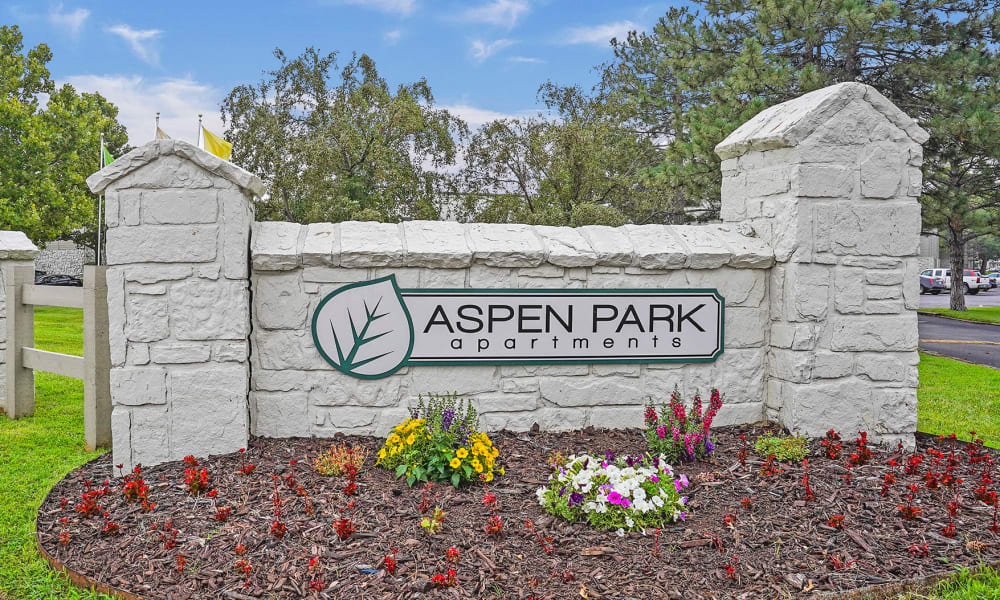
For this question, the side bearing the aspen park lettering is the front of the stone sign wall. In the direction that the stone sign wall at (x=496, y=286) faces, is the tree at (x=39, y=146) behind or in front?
behind

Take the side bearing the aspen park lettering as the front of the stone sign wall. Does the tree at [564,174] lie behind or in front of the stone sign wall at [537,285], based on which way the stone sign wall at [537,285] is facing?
behind

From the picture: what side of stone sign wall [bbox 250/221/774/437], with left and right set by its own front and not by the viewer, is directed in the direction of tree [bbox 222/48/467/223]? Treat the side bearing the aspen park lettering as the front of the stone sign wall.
back

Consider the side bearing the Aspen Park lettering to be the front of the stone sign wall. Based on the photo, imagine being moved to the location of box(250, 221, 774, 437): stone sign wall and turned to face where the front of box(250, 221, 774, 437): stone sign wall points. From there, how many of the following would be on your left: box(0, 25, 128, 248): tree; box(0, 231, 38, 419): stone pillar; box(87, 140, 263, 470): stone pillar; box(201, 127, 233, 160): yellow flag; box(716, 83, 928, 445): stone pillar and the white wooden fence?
1

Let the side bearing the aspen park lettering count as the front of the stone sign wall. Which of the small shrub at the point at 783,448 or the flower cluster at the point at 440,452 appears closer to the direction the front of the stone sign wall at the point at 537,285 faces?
the flower cluster

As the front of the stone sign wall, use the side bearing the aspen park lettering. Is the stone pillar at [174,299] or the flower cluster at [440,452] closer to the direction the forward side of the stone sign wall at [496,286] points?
the flower cluster

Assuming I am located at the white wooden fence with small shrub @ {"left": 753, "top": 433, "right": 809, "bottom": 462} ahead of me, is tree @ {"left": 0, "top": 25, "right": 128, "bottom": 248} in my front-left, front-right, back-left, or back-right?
back-left

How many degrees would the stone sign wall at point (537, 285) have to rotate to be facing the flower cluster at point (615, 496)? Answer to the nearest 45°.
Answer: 0° — it already faces it

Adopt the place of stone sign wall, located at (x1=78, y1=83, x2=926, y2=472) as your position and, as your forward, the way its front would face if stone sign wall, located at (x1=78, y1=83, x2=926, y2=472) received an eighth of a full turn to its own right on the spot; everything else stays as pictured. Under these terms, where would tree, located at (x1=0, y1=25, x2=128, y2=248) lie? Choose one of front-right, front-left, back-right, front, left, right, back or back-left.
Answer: right

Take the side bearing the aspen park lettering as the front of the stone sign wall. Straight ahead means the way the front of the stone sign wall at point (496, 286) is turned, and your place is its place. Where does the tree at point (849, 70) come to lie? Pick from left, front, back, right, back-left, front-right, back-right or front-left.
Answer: back-left

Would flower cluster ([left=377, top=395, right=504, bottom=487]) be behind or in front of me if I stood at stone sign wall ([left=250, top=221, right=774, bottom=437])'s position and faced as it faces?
in front

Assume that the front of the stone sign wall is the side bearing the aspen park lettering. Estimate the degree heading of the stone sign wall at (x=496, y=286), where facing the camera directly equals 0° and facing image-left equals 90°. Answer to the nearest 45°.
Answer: approximately 0°

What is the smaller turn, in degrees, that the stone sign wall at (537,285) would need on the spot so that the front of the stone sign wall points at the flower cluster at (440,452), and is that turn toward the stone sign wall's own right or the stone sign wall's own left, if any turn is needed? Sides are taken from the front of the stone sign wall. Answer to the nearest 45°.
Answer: approximately 45° to the stone sign wall's own right

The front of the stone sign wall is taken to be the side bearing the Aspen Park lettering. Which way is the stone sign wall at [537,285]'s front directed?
toward the camera
